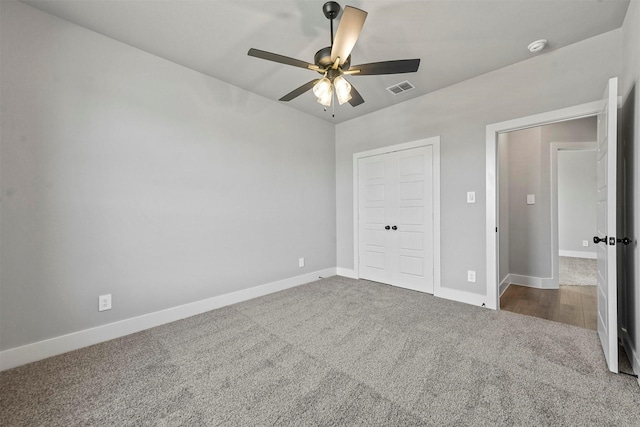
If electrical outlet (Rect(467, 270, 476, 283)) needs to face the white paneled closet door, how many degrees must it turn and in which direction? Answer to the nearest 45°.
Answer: approximately 90° to its right

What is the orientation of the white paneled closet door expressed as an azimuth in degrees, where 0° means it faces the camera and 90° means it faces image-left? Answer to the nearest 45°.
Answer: approximately 45°

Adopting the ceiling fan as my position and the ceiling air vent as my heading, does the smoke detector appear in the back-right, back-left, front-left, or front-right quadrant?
front-right

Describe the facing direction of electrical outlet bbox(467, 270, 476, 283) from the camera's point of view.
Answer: facing the viewer

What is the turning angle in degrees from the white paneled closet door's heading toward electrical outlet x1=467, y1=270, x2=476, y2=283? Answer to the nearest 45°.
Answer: approximately 90° to its left

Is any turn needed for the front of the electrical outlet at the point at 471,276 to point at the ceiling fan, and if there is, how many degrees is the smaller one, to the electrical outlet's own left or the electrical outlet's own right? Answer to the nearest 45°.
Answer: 0° — it already faces it

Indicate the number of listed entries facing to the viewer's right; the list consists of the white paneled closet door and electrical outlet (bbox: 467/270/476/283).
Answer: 0

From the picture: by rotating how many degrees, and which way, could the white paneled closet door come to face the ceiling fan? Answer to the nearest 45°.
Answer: approximately 45° to its left
